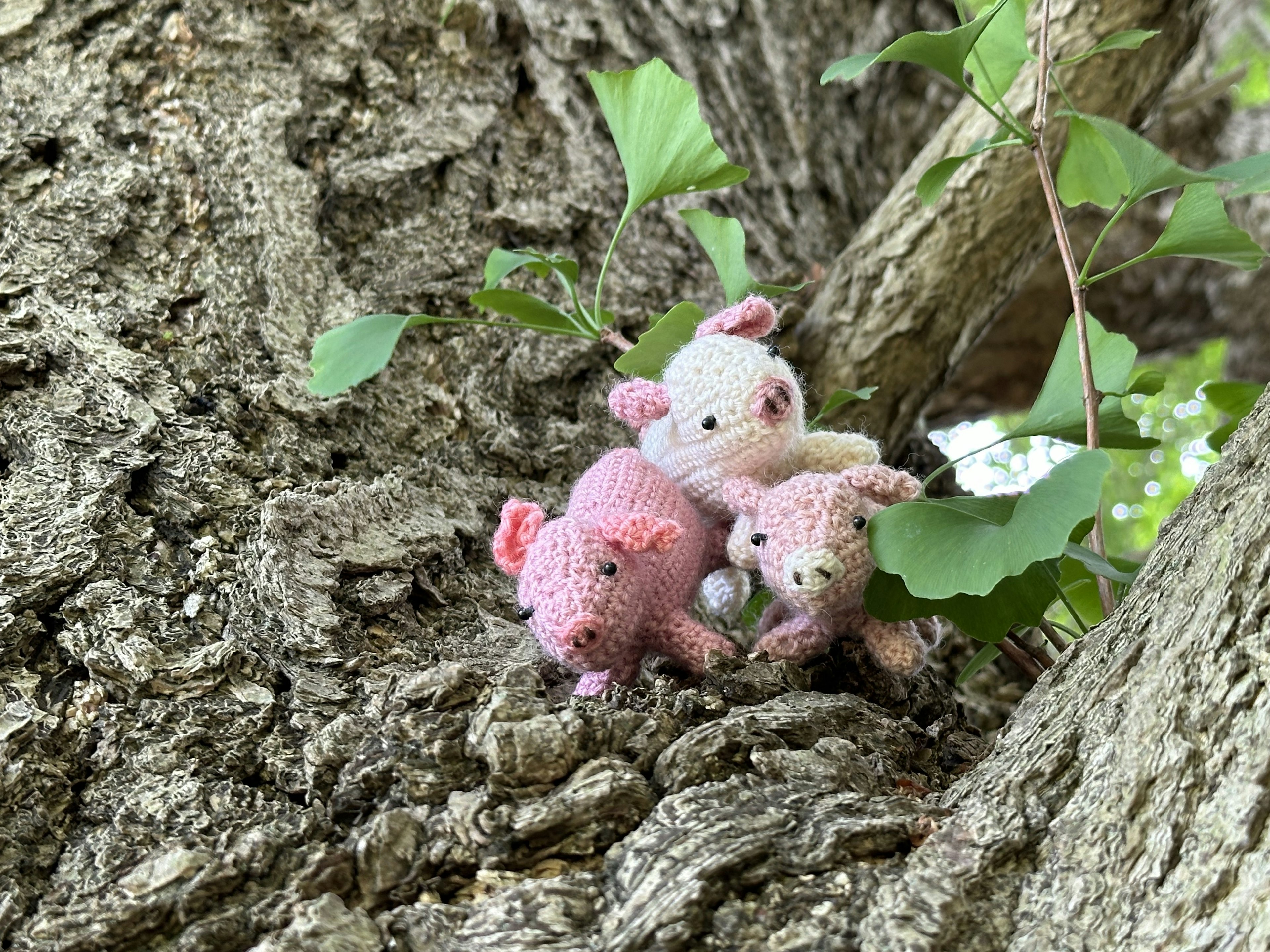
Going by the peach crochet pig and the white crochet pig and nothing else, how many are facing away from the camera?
0

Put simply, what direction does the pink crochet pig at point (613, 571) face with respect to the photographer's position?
facing the viewer and to the left of the viewer

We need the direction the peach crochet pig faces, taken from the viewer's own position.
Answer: facing the viewer

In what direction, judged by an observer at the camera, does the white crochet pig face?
facing the viewer and to the right of the viewer

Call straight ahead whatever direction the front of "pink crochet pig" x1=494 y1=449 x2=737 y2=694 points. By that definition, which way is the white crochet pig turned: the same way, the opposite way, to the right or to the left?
to the left
